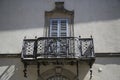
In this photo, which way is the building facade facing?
toward the camera
